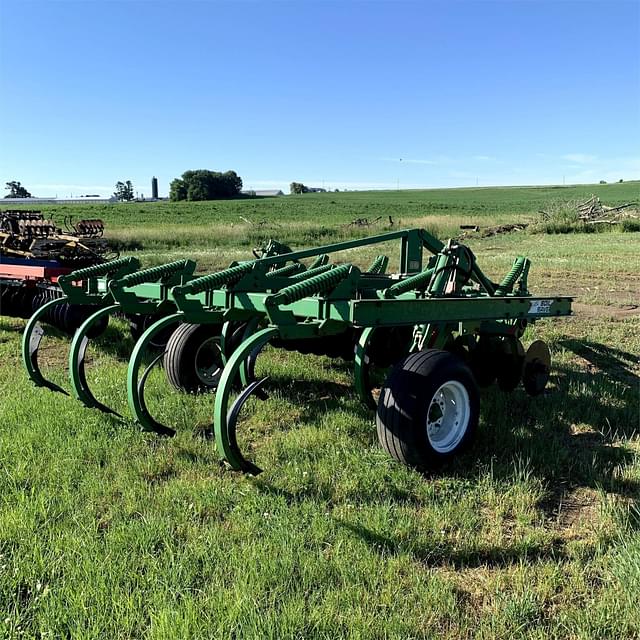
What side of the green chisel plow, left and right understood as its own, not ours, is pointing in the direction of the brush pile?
front

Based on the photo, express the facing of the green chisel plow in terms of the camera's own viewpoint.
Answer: facing away from the viewer and to the right of the viewer
